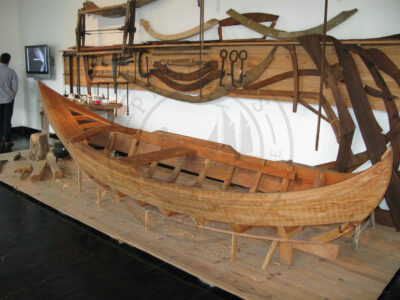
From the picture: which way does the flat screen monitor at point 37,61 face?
toward the camera

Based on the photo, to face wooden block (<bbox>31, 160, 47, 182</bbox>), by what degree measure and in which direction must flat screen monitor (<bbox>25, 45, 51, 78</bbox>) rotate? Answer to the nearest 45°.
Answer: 0° — it already faces it

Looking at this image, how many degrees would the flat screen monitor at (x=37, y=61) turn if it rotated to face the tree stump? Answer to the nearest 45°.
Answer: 0° — it already faces it

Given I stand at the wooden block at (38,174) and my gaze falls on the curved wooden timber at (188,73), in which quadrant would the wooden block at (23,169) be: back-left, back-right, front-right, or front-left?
back-left

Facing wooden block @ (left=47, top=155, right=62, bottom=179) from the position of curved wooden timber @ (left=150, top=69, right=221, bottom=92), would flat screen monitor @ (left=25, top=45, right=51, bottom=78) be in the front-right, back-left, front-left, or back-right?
front-right

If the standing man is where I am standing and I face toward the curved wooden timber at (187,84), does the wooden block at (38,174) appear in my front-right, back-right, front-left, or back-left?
front-right

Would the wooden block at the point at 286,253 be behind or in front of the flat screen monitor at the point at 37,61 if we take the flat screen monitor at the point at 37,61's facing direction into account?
in front

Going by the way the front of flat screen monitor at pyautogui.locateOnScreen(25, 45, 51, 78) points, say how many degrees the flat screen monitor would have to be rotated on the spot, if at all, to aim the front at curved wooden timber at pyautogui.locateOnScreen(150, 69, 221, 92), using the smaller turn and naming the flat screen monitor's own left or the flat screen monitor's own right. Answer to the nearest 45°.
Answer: approximately 45° to the flat screen monitor's own left
